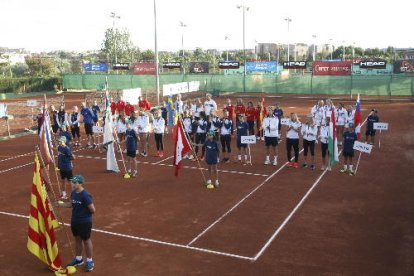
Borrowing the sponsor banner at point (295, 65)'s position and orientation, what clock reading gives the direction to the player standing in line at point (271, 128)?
The player standing in line is roughly at 12 o'clock from the sponsor banner.

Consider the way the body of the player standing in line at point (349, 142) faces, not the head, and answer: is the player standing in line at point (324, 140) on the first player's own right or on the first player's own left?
on the first player's own right

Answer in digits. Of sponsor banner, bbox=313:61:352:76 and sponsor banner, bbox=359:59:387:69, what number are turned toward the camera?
2
